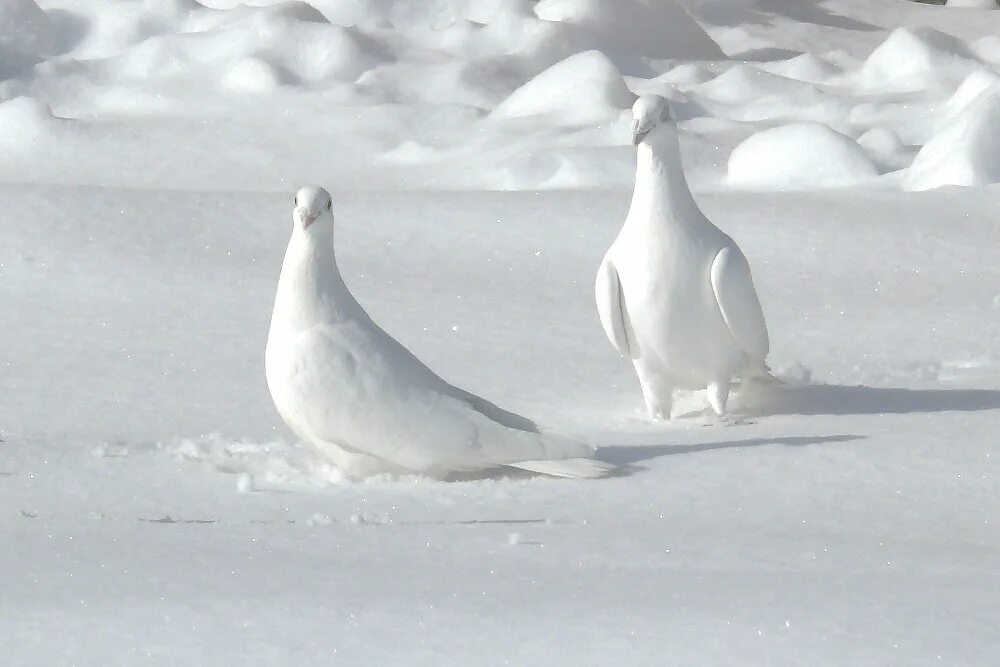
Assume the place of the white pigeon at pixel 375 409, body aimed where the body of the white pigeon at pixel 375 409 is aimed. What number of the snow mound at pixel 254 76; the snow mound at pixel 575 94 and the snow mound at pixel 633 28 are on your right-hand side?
3

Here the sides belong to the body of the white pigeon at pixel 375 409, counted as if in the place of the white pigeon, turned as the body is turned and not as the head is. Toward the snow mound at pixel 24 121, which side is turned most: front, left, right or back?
right

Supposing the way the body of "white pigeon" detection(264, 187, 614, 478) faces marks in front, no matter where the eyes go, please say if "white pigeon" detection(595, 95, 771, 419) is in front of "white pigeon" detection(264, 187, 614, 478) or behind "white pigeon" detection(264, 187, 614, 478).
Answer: behind

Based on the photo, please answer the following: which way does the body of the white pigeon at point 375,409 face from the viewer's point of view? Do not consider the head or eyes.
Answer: to the viewer's left

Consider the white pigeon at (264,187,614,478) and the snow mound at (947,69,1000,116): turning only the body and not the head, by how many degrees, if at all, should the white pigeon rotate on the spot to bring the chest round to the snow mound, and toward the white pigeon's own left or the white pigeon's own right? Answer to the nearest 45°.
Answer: approximately 135° to the white pigeon's own right

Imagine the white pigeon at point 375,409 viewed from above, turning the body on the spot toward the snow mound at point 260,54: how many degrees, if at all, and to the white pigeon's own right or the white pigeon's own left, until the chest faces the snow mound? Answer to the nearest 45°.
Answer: approximately 90° to the white pigeon's own right

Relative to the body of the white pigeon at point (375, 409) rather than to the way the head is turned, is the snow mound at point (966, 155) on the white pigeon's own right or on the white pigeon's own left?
on the white pigeon's own right

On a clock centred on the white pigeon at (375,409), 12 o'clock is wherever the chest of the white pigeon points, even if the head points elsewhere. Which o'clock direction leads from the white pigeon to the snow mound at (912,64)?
The snow mound is roughly at 4 o'clock from the white pigeon.

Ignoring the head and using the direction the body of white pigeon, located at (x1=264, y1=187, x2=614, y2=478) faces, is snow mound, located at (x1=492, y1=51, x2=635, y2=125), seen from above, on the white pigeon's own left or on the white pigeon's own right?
on the white pigeon's own right

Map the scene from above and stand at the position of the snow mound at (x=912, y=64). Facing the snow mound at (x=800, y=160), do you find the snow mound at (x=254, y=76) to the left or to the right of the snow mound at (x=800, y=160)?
right
